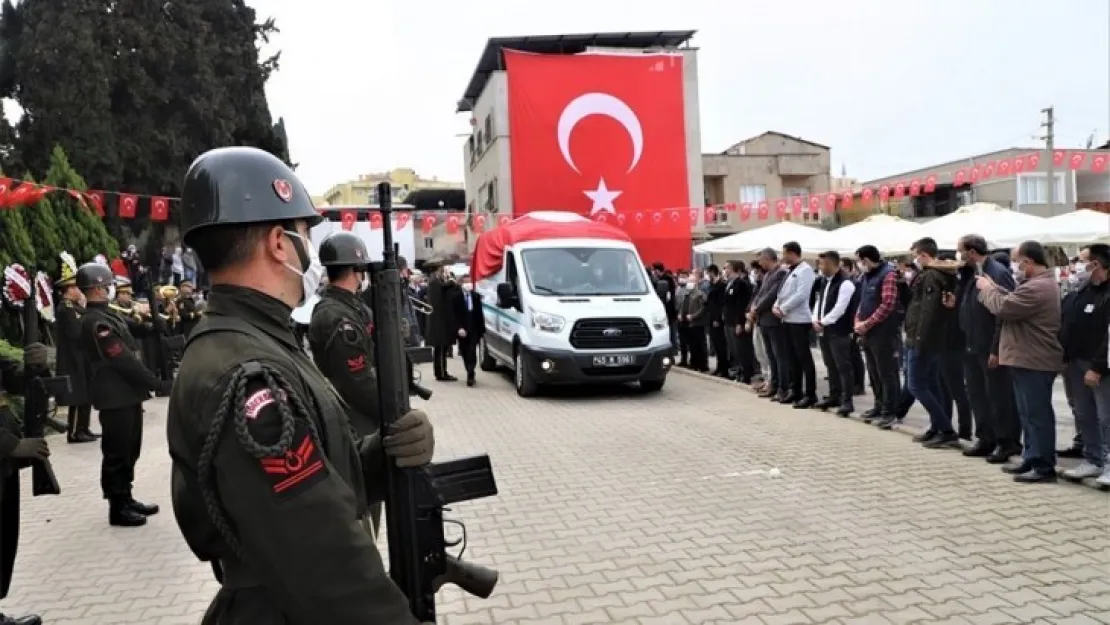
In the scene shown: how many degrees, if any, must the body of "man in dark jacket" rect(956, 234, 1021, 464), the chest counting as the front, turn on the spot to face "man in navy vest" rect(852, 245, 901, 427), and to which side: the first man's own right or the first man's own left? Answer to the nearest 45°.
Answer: approximately 45° to the first man's own right

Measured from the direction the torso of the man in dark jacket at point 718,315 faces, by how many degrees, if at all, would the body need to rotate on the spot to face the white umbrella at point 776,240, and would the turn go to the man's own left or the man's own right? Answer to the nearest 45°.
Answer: approximately 90° to the man's own right

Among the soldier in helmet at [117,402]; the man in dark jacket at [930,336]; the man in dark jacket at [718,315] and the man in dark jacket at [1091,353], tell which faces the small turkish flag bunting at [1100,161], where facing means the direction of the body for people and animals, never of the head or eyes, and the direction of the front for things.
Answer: the soldier in helmet

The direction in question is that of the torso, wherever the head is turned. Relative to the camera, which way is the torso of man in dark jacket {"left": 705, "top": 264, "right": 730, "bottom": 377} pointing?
to the viewer's left

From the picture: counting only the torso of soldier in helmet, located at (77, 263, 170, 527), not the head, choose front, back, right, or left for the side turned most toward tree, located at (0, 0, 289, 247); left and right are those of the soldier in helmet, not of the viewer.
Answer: left

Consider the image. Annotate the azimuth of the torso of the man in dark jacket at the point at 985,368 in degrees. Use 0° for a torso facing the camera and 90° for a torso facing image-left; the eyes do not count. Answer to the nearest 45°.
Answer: approximately 90°

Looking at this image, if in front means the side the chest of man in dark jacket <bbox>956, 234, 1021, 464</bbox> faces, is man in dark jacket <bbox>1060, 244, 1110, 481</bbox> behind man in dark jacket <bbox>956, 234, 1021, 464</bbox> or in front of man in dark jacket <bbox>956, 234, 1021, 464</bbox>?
behind

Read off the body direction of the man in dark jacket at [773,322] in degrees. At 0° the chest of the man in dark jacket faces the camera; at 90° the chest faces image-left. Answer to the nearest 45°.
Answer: approximately 90°

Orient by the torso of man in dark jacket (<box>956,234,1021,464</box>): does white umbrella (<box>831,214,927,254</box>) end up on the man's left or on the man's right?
on the man's right

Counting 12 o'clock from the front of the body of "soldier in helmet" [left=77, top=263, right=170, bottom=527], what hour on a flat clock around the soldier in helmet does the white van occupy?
The white van is roughly at 11 o'clock from the soldier in helmet.

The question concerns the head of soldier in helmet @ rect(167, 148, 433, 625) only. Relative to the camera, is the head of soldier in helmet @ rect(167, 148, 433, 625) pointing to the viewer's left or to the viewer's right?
to the viewer's right

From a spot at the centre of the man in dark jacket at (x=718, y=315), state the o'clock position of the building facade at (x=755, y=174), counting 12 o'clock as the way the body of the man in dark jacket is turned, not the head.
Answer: The building facade is roughly at 3 o'clock from the man in dark jacket.

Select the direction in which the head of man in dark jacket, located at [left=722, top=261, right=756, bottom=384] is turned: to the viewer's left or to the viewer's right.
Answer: to the viewer's left
